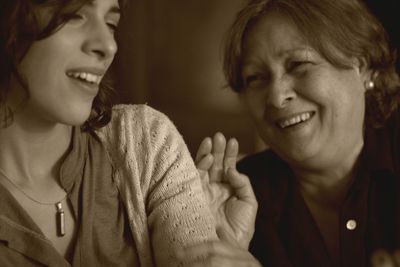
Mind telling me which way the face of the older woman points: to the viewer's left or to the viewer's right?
to the viewer's left

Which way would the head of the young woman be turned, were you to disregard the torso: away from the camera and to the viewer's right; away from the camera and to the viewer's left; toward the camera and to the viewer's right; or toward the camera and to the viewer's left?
toward the camera and to the viewer's right

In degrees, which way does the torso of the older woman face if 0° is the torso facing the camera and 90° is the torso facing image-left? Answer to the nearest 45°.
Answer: approximately 45°
